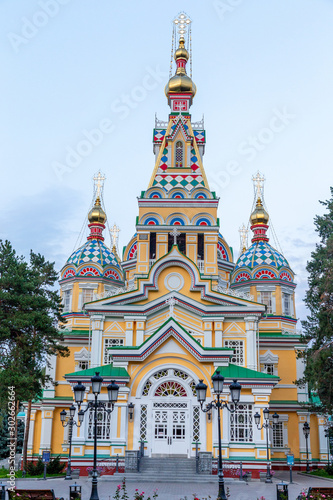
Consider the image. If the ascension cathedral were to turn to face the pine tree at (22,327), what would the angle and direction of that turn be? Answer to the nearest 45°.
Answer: approximately 45° to its right

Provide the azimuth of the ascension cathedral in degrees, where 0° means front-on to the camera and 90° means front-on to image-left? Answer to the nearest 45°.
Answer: approximately 0°
